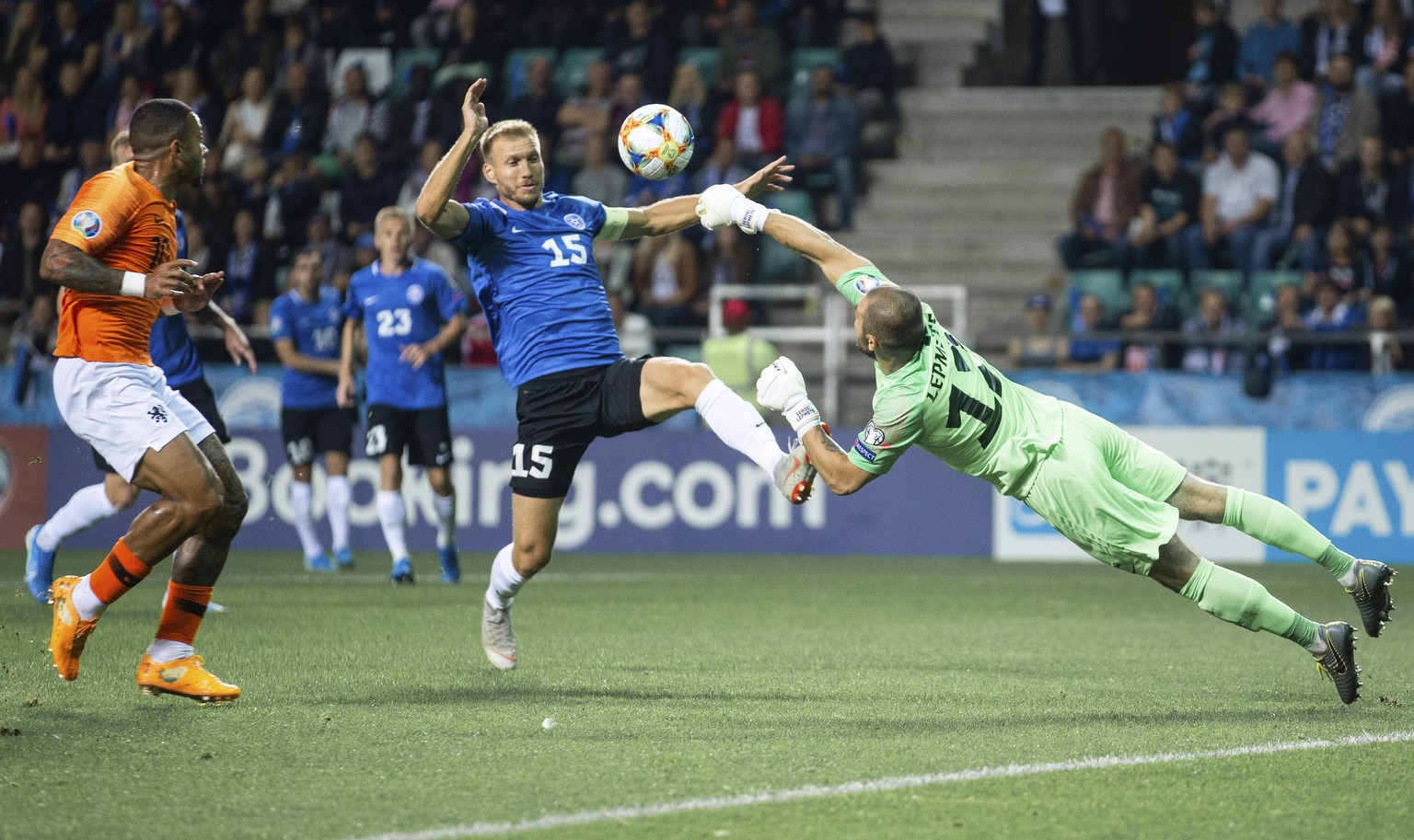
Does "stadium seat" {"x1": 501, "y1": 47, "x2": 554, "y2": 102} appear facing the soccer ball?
yes

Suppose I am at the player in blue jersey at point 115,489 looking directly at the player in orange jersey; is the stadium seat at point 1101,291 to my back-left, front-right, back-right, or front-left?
back-left

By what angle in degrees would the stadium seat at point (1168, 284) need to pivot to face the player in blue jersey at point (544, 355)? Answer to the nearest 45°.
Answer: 0° — it already faces them

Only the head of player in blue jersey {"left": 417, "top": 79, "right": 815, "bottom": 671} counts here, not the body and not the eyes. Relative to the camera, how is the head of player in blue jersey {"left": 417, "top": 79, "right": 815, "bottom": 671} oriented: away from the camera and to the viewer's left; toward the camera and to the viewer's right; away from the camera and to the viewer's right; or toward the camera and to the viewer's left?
toward the camera and to the viewer's right
